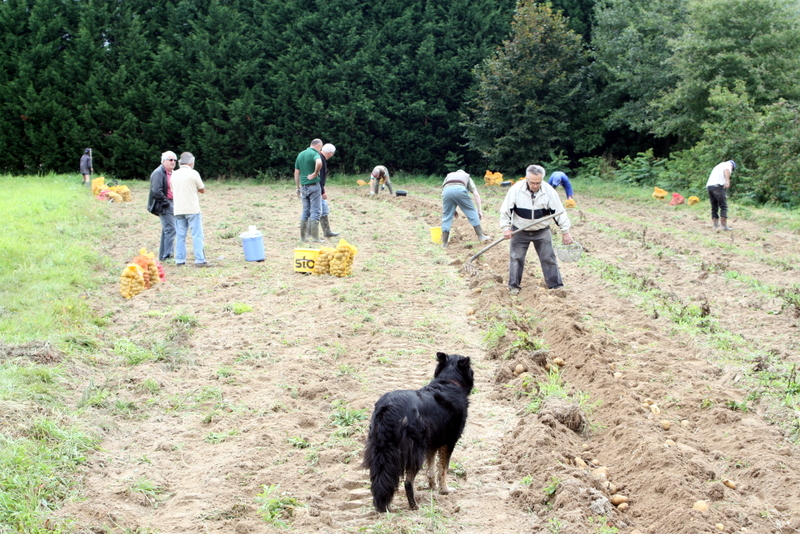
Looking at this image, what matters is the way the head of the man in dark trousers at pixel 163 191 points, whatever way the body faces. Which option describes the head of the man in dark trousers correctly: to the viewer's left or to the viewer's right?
to the viewer's right

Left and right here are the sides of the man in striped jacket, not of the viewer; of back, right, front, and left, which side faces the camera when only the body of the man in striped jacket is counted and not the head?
front

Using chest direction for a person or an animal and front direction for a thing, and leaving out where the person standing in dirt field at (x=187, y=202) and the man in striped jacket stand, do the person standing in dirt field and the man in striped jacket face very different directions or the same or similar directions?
very different directions

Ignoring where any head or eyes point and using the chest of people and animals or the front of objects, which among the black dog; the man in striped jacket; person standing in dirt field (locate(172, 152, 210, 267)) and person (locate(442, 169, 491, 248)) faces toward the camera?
the man in striped jacket

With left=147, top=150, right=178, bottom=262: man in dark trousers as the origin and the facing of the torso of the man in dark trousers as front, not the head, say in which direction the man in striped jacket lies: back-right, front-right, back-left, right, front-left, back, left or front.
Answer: front

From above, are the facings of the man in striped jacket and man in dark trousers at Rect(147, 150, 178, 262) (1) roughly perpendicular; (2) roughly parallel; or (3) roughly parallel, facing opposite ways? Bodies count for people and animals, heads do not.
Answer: roughly perpendicular

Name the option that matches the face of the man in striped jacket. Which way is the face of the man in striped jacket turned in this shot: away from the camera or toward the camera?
toward the camera

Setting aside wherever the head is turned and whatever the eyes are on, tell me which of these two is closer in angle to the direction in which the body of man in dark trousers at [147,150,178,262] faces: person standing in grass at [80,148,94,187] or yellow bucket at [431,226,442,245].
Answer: the yellow bucket

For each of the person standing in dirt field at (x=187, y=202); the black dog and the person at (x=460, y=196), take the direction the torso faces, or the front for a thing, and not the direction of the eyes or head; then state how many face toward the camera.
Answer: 0

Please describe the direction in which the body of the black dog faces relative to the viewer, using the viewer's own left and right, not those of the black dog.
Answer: facing away from the viewer and to the right of the viewer

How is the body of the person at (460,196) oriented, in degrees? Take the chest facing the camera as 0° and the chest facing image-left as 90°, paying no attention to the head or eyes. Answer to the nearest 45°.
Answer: approximately 225°

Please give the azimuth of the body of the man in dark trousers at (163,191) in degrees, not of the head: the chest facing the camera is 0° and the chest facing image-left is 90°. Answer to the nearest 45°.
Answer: approximately 315°

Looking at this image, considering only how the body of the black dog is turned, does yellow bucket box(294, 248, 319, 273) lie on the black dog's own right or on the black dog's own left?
on the black dog's own left

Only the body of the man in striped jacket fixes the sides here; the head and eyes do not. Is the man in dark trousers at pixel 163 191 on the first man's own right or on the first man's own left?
on the first man's own right

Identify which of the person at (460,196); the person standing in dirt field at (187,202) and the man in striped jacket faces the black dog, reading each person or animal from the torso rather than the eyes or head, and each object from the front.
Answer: the man in striped jacket
